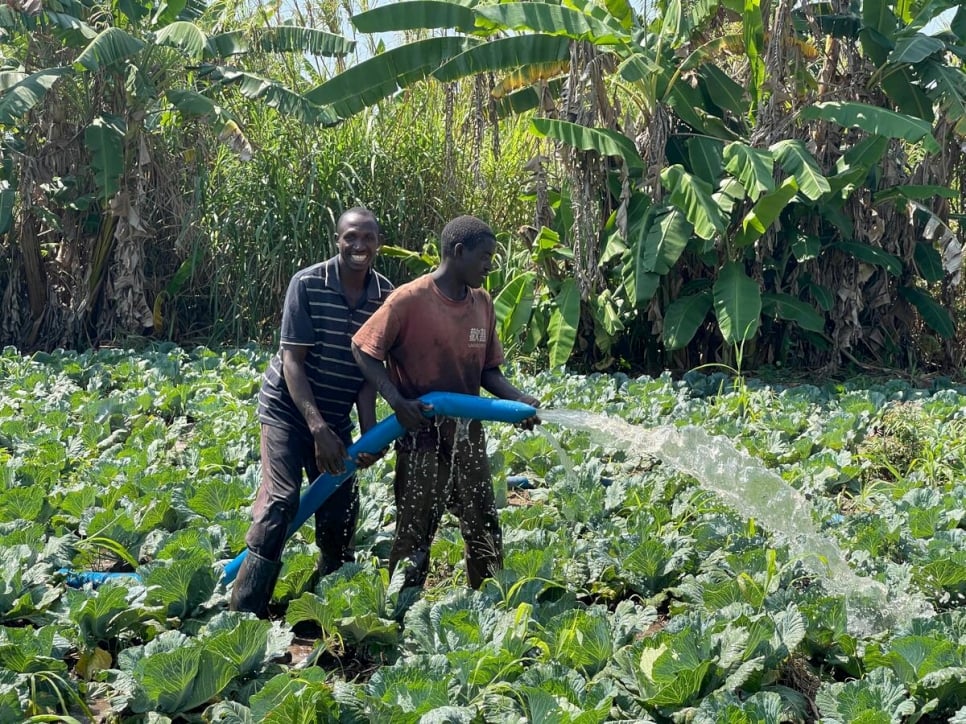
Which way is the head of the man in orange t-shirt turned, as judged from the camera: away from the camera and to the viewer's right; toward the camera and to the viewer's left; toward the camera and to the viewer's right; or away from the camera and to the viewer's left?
toward the camera and to the viewer's right

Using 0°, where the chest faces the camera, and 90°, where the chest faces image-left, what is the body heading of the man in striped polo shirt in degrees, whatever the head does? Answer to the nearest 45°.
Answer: approximately 315°

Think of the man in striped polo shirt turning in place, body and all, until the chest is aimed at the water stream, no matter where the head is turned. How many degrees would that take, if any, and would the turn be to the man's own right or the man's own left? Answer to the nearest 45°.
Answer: approximately 45° to the man's own left

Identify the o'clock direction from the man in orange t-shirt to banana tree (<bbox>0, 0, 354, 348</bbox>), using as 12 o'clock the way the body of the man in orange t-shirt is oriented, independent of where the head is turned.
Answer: The banana tree is roughly at 7 o'clock from the man in orange t-shirt.

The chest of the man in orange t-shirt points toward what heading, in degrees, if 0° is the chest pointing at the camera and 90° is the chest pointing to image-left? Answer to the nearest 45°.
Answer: approximately 315°
